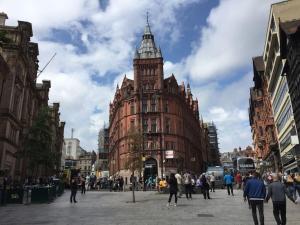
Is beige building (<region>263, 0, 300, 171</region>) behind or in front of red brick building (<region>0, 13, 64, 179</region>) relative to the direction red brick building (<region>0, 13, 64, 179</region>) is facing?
in front

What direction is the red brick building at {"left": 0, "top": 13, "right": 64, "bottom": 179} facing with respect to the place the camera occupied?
facing to the right of the viewer

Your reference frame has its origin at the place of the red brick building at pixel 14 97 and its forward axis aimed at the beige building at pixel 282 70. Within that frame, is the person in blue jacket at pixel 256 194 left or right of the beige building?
right
